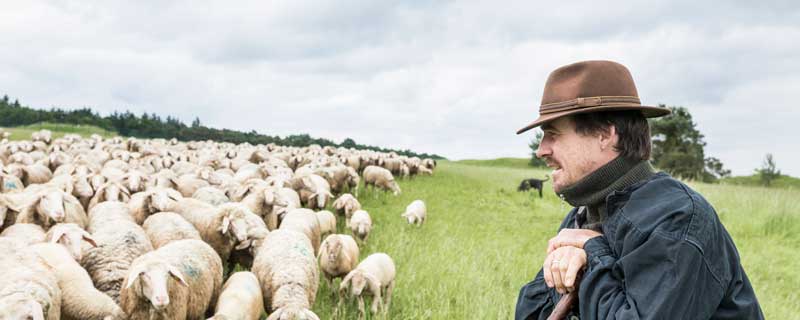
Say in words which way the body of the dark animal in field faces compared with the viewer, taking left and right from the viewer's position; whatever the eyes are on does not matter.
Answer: facing to the left of the viewer

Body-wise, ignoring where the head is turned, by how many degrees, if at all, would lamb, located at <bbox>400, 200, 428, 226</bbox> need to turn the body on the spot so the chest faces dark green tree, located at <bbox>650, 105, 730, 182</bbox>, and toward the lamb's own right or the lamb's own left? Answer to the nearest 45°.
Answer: approximately 180°

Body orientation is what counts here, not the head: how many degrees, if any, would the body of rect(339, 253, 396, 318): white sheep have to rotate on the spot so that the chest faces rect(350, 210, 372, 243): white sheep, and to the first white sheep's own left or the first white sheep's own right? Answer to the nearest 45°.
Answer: approximately 135° to the first white sheep's own right

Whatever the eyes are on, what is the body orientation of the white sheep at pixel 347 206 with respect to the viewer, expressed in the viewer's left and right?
facing the viewer

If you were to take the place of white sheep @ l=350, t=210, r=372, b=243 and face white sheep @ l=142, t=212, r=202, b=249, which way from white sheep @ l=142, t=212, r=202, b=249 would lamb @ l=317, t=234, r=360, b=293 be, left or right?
left

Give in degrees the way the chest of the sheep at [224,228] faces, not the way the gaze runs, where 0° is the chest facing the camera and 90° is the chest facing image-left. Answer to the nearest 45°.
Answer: approximately 315°

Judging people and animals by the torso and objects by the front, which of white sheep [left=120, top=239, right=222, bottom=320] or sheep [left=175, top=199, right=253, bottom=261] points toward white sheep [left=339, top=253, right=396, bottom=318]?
the sheep [left=175, top=199, right=253, bottom=261]

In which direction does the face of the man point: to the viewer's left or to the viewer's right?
to the viewer's left

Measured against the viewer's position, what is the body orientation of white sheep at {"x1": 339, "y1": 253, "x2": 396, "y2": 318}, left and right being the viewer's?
facing the viewer and to the left of the viewer

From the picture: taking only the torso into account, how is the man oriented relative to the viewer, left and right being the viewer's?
facing to the left of the viewer

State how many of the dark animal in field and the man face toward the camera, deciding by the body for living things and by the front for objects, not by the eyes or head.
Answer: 0

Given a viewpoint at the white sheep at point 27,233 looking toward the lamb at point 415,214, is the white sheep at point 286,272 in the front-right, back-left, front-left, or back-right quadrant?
front-right

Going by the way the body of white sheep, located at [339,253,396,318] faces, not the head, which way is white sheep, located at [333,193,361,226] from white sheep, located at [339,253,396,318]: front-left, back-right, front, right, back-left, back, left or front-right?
back-right

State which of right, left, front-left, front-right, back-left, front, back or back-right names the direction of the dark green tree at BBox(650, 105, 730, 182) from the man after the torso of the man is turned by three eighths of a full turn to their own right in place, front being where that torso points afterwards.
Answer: front-left
